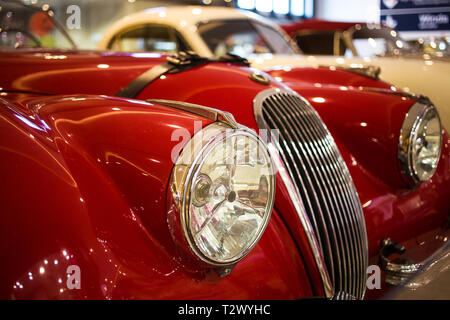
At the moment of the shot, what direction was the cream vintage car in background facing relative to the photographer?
facing to the right of the viewer

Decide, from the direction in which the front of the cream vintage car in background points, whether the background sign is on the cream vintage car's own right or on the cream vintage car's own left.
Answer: on the cream vintage car's own left

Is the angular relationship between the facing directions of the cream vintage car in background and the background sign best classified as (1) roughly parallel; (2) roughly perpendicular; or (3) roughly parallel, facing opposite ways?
roughly perpendicular

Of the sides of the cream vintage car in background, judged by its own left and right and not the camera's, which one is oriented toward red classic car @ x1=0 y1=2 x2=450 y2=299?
right

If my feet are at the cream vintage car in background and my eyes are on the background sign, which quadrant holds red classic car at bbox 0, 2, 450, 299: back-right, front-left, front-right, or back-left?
back-right

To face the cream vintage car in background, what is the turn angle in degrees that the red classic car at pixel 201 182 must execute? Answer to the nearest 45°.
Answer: approximately 135° to its left

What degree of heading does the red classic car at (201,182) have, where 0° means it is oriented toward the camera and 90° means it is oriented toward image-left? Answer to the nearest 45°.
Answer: approximately 315°

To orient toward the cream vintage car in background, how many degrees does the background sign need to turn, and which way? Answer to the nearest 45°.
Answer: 0° — it already faces it

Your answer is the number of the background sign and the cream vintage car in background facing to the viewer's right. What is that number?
1
